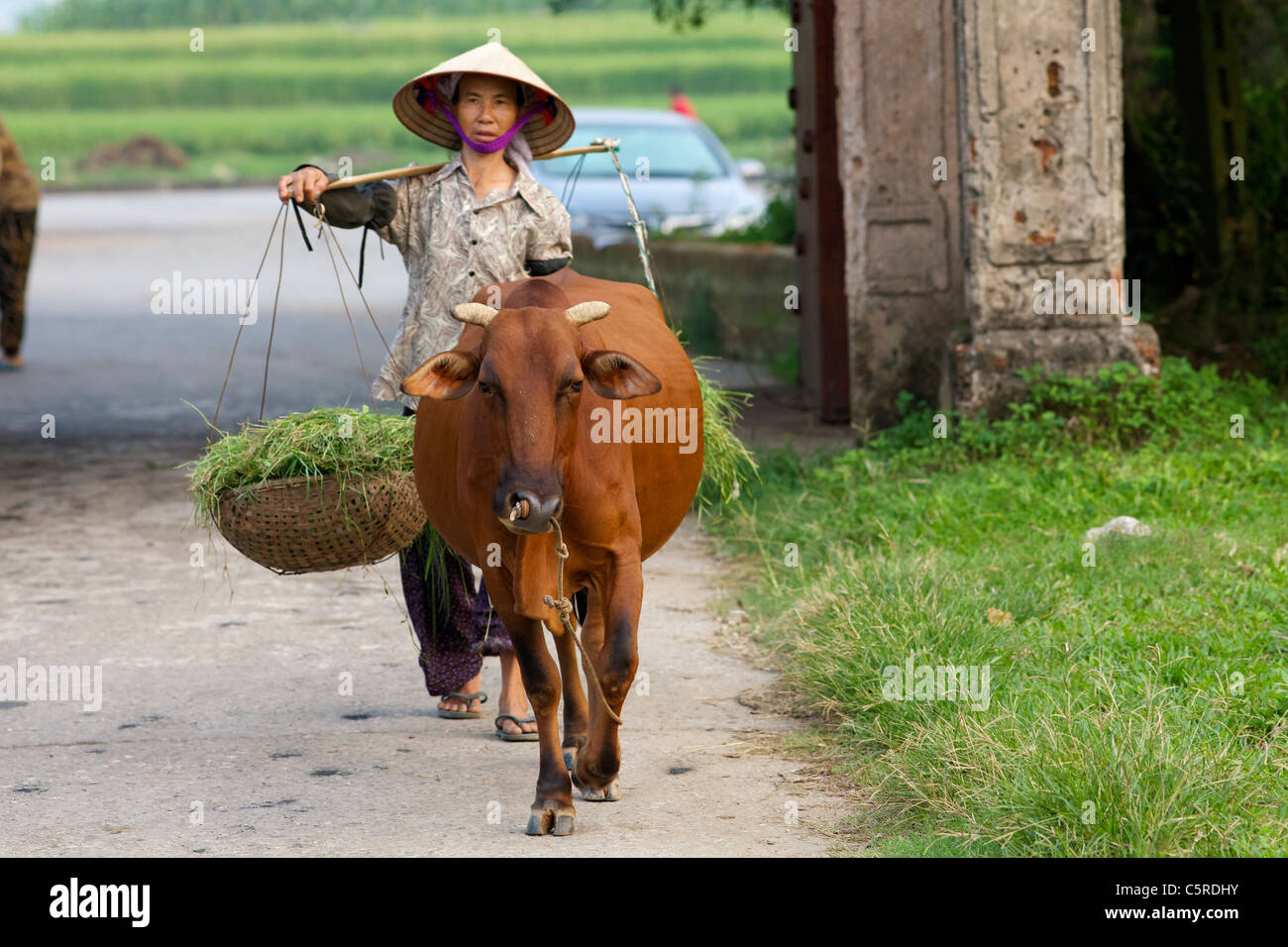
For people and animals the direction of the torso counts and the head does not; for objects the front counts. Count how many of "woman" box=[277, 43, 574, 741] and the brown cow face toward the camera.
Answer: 2

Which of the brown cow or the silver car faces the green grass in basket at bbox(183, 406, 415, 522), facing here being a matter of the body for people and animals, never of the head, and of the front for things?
the silver car

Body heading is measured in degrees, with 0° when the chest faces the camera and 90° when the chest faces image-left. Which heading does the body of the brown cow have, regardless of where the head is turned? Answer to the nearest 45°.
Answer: approximately 0°

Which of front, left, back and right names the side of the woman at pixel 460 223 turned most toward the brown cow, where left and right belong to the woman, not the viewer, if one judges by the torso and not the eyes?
front

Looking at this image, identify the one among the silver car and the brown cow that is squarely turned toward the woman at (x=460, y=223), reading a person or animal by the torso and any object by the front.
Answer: the silver car

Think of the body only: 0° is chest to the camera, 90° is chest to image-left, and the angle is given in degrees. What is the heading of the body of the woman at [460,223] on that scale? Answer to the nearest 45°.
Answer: approximately 0°

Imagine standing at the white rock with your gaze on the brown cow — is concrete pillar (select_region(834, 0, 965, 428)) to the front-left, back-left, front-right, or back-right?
back-right

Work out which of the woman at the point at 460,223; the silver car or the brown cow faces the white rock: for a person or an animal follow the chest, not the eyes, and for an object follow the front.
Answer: the silver car

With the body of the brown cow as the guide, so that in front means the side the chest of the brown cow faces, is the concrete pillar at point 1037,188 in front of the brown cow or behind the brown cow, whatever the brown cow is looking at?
behind

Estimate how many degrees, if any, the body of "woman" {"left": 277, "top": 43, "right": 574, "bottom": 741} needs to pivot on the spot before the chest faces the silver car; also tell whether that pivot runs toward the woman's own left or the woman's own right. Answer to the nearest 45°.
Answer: approximately 180°
